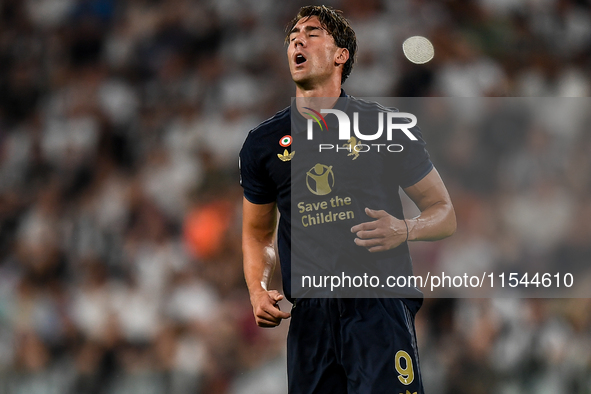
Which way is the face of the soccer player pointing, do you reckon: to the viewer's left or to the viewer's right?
to the viewer's left

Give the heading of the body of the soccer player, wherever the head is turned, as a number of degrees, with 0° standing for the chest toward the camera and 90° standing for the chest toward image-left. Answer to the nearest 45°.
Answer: approximately 45°
